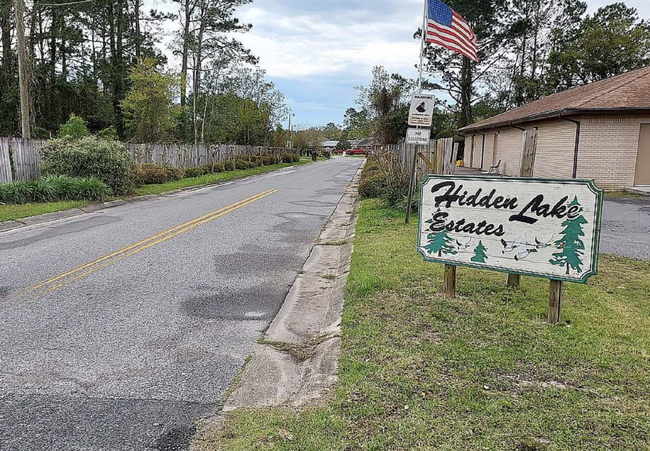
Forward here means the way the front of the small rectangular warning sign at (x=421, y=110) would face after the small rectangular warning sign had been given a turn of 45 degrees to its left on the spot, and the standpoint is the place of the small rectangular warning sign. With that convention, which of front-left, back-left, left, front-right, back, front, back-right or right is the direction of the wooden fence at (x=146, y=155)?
back

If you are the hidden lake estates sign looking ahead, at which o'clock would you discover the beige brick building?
The beige brick building is roughly at 5 o'clock from the hidden lake estates sign.

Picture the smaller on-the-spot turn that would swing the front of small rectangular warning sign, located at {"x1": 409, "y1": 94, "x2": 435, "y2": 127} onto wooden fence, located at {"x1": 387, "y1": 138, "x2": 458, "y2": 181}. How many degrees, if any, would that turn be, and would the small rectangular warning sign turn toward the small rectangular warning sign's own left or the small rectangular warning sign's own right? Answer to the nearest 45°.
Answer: approximately 180°

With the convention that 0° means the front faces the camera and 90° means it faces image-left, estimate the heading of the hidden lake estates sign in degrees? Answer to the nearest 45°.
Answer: approximately 45°

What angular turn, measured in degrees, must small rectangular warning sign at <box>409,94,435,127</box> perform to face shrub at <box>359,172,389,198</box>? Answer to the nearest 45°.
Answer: approximately 180°
